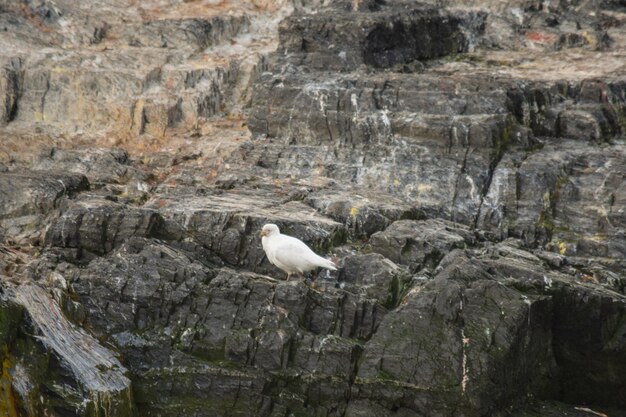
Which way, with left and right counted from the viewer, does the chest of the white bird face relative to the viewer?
facing to the left of the viewer

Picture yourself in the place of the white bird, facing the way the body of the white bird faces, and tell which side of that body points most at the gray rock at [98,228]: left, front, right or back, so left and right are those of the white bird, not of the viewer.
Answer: front
